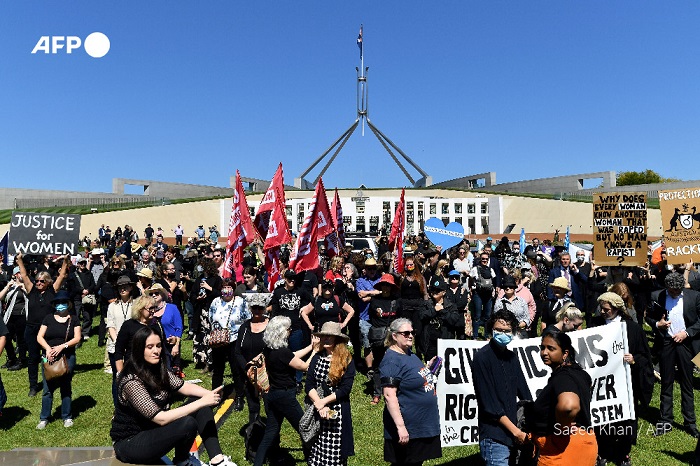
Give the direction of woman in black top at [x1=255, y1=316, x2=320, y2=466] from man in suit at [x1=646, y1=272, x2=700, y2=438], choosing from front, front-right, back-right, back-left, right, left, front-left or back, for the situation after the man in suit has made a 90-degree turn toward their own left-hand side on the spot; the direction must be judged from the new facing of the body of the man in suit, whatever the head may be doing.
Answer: back-right

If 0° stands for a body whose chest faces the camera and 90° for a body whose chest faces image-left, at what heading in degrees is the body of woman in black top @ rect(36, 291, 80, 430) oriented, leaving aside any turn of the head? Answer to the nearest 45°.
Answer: approximately 0°

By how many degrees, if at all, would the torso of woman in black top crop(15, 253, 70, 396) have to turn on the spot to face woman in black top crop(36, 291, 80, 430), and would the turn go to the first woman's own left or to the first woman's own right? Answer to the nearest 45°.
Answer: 0° — they already face them

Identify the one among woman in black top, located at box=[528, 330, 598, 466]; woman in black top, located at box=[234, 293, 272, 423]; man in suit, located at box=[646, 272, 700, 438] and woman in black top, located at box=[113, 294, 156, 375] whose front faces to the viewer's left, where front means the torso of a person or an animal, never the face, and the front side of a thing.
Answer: woman in black top, located at box=[528, 330, 598, 466]

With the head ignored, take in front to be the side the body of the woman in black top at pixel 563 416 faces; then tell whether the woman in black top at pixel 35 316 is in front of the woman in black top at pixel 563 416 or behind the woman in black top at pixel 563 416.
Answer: in front

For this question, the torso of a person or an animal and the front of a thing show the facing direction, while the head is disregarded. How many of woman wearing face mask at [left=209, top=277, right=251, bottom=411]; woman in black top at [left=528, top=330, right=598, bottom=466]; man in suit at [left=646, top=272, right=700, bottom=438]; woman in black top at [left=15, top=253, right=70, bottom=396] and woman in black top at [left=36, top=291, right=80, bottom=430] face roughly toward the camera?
4

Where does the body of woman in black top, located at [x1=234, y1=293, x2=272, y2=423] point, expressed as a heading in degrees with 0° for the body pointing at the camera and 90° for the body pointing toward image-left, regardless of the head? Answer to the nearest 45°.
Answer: approximately 315°
